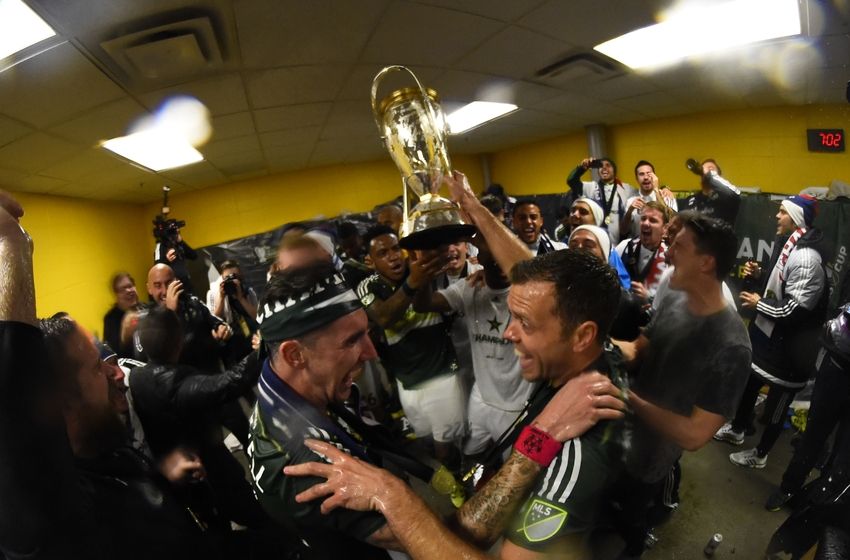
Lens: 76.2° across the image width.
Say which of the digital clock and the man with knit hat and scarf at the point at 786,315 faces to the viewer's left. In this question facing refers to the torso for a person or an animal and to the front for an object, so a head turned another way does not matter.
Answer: the man with knit hat and scarf

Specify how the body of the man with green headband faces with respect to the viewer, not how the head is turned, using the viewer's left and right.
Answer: facing to the right of the viewer

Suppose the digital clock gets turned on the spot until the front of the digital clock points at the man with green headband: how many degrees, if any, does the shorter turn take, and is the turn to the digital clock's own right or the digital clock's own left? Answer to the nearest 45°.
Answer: approximately 45° to the digital clock's own right

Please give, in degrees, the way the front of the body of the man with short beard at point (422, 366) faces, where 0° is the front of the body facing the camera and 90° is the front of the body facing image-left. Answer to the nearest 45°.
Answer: approximately 315°

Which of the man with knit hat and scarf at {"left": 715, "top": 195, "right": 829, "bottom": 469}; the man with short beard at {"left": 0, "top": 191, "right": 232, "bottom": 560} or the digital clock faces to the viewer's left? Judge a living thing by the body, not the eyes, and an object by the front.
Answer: the man with knit hat and scarf at {"left": 715, "top": 195, "right": 829, "bottom": 469}

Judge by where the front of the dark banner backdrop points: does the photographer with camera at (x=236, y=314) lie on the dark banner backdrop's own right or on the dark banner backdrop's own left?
on the dark banner backdrop's own right

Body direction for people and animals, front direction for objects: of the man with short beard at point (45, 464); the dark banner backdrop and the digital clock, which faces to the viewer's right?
the man with short beard

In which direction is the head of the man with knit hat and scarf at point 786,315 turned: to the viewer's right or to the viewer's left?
to the viewer's left

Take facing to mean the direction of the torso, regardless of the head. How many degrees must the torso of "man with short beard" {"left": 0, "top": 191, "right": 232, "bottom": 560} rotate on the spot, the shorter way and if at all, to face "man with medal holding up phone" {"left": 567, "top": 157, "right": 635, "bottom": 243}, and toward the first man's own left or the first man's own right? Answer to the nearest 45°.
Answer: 0° — they already face them

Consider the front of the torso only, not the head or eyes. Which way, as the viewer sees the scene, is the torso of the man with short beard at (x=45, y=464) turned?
to the viewer's right
